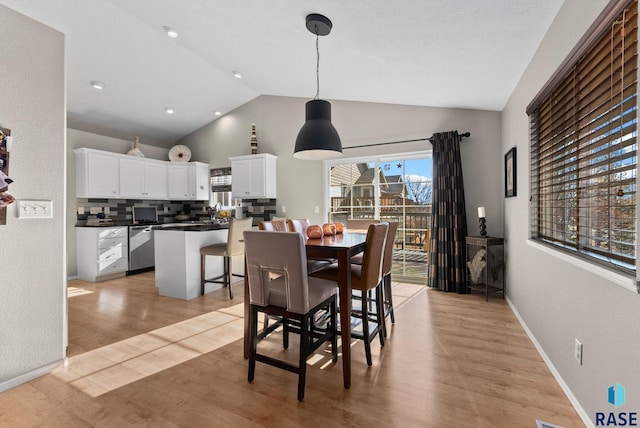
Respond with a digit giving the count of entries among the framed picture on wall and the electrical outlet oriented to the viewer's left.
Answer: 2

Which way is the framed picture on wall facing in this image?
to the viewer's left

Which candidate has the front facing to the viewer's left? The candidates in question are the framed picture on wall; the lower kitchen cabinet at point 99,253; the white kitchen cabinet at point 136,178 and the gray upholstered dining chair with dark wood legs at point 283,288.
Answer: the framed picture on wall

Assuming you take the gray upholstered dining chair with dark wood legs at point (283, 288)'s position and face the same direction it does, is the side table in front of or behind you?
in front

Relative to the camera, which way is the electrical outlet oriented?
to the viewer's left

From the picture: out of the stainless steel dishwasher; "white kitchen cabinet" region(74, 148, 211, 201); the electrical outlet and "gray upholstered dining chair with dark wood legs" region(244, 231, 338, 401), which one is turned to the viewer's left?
the electrical outlet

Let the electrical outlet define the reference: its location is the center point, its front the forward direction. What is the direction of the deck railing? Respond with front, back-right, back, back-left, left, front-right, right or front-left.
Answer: front-right

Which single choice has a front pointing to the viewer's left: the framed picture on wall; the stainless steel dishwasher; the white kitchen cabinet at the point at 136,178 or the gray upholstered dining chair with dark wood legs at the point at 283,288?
the framed picture on wall

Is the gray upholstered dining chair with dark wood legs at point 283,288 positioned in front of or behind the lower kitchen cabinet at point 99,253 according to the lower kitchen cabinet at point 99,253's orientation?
in front
